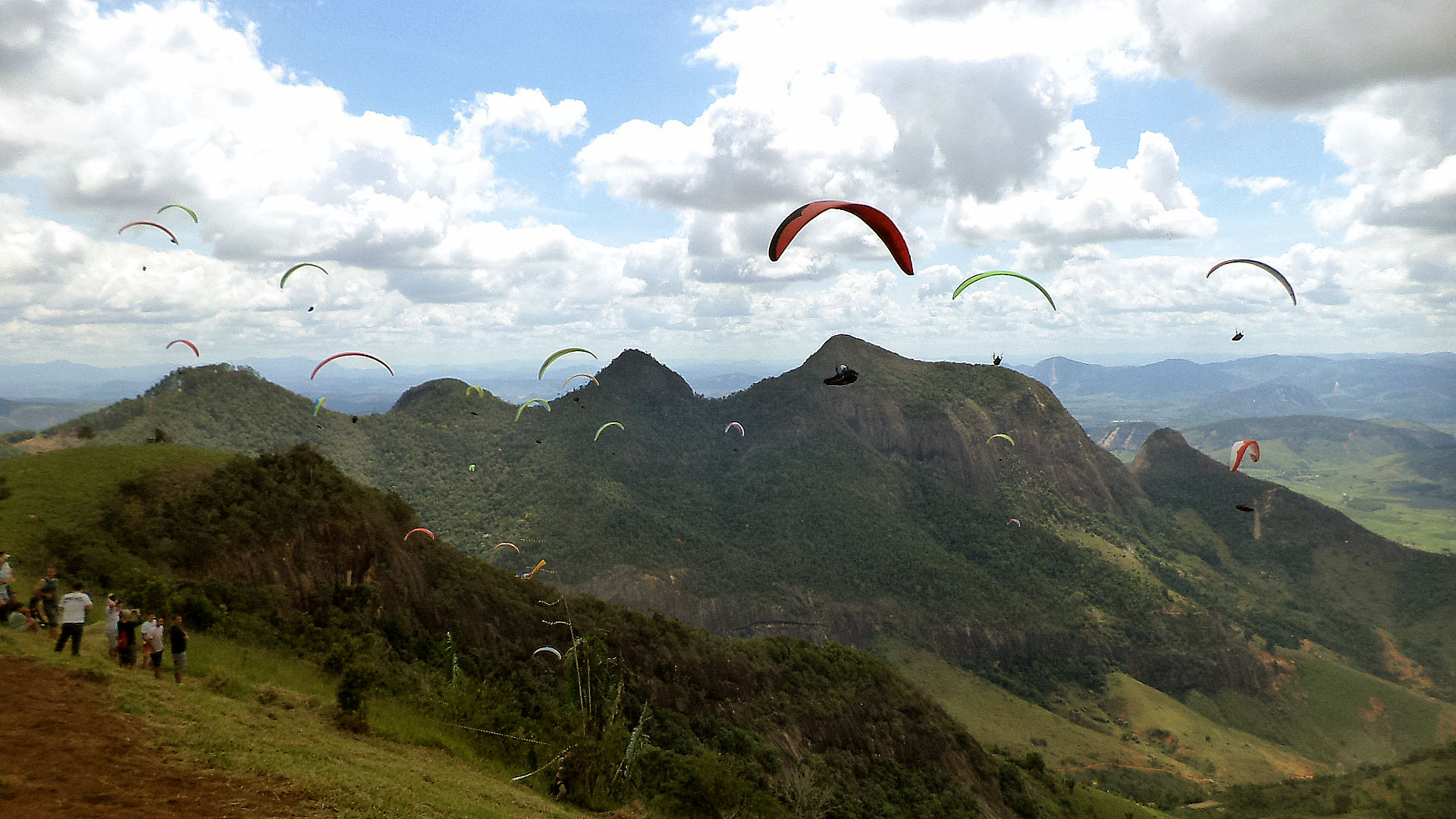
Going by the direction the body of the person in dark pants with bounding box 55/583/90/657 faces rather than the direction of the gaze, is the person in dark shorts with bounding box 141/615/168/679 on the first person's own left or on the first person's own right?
on the first person's own right

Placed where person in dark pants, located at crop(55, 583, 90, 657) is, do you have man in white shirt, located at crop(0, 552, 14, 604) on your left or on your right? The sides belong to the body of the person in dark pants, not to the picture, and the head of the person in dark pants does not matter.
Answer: on your left

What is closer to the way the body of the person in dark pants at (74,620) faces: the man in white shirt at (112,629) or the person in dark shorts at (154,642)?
the man in white shirt

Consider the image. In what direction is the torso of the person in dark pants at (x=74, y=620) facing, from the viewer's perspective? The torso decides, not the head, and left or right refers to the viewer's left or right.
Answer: facing away from the viewer and to the right of the viewer

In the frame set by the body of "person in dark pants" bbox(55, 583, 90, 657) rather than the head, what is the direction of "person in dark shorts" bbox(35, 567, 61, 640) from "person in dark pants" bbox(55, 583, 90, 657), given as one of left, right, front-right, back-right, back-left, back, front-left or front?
front-left
